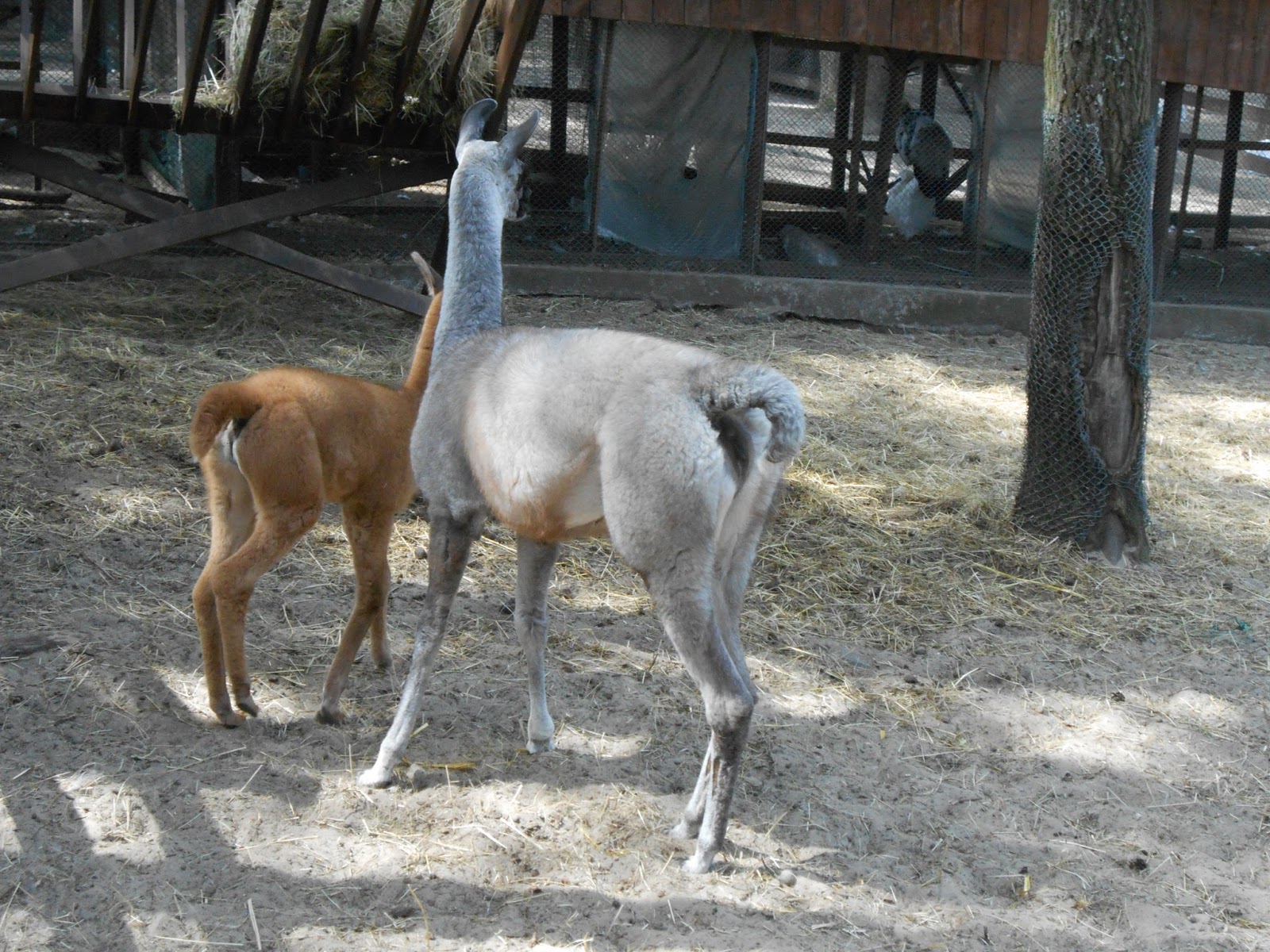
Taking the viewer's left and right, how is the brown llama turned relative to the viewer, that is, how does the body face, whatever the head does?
facing away from the viewer and to the right of the viewer

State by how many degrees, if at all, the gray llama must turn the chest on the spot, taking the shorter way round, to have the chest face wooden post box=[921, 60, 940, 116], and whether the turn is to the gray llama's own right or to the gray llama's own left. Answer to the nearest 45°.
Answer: approximately 45° to the gray llama's own right

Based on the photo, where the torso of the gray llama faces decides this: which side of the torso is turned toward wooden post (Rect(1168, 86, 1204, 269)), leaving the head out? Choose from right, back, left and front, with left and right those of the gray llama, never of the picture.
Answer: right

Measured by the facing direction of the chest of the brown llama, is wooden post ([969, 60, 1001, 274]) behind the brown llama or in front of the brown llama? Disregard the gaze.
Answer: in front

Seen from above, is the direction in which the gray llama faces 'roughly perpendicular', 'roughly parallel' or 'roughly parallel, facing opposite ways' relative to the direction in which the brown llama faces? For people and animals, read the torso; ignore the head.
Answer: roughly perpendicular

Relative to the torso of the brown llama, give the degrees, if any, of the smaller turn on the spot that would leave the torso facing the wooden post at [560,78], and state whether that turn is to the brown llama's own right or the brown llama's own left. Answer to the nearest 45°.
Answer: approximately 45° to the brown llama's own left

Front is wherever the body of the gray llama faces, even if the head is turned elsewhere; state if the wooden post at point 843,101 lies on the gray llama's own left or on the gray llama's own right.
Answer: on the gray llama's own right

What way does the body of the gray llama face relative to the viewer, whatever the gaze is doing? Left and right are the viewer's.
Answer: facing away from the viewer and to the left of the viewer
